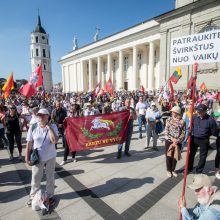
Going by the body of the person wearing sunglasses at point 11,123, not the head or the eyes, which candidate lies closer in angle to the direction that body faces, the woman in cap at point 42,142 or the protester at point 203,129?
the woman in cap

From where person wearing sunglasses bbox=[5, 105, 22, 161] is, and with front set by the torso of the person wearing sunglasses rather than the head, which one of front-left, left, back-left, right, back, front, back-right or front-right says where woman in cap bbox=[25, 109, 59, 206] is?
front

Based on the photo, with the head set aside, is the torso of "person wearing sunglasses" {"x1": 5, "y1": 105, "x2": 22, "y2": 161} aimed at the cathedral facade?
no

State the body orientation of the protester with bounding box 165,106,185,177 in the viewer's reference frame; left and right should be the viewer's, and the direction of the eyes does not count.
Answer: facing the viewer

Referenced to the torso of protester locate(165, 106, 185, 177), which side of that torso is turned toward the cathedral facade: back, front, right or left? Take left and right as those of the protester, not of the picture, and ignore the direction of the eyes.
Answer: back

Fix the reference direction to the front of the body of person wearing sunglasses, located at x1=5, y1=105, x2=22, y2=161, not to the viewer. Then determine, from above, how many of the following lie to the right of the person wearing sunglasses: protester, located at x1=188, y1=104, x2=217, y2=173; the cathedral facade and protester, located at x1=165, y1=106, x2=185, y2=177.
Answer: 0

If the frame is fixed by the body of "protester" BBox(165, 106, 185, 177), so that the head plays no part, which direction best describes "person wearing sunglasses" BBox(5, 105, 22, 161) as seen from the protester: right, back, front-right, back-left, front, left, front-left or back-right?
right

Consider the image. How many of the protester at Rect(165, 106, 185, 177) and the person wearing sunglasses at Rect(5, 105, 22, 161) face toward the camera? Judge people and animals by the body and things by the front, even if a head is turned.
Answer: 2

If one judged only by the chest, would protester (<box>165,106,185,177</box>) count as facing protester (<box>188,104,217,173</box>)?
no

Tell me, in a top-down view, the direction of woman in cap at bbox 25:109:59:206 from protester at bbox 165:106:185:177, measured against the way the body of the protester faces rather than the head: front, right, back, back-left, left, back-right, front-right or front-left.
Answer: front-right

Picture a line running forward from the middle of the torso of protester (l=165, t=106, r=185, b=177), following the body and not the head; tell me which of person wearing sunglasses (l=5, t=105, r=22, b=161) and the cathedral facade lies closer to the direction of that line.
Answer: the person wearing sunglasses

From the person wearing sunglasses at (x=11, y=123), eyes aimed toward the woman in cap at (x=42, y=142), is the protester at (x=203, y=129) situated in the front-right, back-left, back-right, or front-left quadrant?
front-left

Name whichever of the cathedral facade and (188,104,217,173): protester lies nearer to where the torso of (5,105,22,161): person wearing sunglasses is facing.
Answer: the protester

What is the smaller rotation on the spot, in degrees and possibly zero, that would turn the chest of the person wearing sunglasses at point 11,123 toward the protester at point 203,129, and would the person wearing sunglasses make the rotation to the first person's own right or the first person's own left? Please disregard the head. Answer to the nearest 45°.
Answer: approximately 45° to the first person's own left

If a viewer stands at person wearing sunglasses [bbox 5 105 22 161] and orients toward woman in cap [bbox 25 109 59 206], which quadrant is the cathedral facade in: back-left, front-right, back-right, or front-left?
back-left

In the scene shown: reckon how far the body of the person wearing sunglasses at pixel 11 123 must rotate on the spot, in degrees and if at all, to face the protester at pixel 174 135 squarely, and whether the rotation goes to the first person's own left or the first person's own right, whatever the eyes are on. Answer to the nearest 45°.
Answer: approximately 45° to the first person's own left
